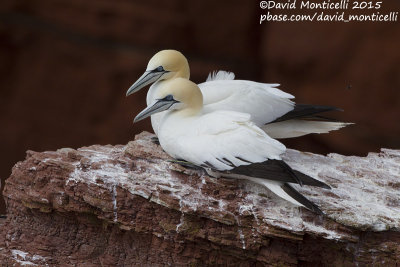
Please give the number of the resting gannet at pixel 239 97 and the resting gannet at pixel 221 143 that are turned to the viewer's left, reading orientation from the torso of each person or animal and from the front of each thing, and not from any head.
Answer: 2

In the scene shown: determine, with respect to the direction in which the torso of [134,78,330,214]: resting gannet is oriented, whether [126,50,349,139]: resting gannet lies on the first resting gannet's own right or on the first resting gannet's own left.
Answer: on the first resting gannet's own right

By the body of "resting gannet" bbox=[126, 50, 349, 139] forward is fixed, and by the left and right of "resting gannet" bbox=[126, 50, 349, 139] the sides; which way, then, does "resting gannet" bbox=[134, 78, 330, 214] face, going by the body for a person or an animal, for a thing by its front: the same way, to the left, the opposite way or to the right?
the same way

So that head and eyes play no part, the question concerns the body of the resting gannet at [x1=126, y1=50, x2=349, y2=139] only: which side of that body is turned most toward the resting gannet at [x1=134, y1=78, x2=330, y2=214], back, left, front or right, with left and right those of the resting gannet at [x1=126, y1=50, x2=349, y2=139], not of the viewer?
left

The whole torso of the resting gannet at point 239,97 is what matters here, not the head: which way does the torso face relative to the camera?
to the viewer's left

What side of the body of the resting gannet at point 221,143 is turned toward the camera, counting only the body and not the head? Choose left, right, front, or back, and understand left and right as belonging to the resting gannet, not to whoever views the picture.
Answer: left
